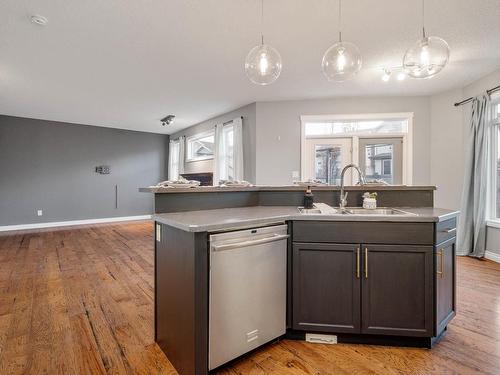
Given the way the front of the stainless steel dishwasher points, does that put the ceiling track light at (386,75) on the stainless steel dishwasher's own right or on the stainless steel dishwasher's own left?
on the stainless steel dishwasher's own left

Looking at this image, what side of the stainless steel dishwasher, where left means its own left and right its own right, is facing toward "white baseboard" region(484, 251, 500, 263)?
left

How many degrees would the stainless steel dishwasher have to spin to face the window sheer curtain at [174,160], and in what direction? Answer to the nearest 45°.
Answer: approximately 135° to its left

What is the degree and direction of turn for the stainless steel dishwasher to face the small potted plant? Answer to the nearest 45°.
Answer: approximately 90° to its left

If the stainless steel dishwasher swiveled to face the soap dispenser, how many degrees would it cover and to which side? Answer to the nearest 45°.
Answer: approximately 90° to its left

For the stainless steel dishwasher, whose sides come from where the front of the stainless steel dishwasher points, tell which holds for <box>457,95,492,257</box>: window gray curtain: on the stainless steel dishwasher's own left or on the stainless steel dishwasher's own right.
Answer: on the stainless steel dishwasher's own left

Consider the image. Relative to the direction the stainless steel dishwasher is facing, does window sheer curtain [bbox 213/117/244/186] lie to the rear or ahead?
to the rear

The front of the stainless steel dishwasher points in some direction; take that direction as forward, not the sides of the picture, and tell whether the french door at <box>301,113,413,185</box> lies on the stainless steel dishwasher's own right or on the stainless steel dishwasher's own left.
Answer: on the stainless steel dishwasher's own left

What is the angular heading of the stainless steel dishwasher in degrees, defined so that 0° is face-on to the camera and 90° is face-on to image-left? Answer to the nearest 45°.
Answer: approximately 315°
